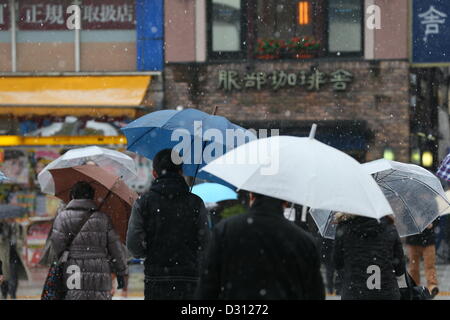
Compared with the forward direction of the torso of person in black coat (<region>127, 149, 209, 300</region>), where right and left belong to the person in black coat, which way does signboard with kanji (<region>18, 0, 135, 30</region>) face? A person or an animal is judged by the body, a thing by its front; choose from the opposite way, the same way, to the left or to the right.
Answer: the opposite way

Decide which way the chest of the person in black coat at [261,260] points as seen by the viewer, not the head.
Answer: away from the camera

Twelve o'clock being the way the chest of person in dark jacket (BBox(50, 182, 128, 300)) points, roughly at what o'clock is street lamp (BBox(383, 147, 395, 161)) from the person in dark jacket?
The street lamp is roughly at 1 o'clock from the person in dark jacket.

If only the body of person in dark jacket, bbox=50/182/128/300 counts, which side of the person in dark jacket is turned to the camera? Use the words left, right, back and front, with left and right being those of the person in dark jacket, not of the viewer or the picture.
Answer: back

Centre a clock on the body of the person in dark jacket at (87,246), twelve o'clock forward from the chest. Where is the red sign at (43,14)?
The red sign is roughly at 12 o'clock from the person in dark jacket.

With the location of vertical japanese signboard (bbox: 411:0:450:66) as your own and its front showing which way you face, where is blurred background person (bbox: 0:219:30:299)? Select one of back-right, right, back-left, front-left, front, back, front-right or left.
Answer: front-right

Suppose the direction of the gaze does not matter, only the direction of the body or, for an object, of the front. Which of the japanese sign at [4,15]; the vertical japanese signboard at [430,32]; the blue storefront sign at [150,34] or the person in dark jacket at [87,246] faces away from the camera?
the person in dark jacket

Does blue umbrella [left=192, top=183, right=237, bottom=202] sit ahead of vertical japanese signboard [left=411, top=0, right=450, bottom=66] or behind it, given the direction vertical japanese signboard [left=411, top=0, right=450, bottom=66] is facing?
ahead

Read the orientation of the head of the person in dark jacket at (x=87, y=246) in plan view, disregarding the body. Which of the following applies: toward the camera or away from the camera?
away from the camera

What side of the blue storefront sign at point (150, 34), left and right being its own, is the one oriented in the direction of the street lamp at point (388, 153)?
left

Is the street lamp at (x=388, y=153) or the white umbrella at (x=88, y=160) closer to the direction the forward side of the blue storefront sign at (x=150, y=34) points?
the white umbrella

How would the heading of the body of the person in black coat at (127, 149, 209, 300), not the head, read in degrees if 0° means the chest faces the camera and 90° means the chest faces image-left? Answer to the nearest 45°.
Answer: approximately 180°

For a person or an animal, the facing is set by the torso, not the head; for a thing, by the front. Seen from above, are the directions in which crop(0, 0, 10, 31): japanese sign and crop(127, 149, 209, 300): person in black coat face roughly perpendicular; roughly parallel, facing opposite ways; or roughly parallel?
roughly parallel, facing opposite ways

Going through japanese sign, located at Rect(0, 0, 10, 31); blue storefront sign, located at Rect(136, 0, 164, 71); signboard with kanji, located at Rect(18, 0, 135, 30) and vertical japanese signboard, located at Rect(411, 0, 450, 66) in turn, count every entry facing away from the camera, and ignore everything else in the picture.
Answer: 0

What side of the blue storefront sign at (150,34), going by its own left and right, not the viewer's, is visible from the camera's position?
front

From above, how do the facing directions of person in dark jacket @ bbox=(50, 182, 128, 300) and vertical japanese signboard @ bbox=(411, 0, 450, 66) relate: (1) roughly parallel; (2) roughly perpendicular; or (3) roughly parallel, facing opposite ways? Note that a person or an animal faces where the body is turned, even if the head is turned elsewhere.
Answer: roughly parallel, facing opposite ways

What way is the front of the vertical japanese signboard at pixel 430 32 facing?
toward the camera
